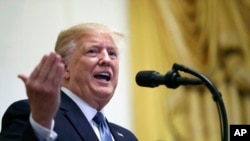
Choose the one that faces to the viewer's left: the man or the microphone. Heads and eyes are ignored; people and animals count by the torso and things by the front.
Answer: the microphone

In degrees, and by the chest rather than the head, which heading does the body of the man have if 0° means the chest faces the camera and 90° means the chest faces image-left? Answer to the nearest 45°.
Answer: approximately 315°

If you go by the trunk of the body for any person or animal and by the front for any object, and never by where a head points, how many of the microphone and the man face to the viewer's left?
1

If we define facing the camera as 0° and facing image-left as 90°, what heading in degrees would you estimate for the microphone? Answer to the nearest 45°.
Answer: approximately 90°
